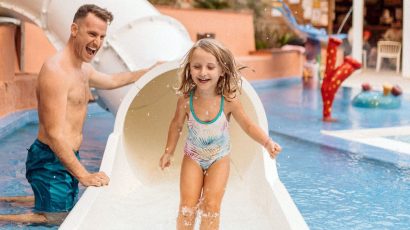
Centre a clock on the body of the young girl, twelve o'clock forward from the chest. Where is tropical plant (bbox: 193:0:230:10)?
The tropical plant is roughly at 6 o'clock from the young girl.

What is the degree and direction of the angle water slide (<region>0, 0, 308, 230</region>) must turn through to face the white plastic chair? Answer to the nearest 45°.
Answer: approximately 135° to its left

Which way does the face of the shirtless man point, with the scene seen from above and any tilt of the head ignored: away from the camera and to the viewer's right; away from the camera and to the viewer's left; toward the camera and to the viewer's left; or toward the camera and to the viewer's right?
toward the camera and to the viewer's right
